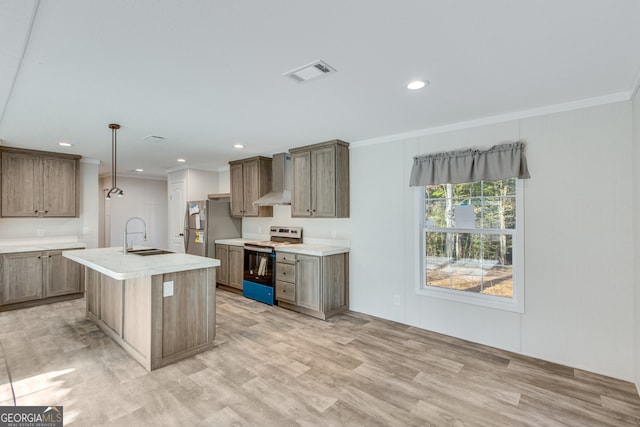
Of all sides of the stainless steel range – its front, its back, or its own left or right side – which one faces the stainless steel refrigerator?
right

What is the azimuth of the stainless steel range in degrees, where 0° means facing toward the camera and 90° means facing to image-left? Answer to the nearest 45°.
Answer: approximately 45°

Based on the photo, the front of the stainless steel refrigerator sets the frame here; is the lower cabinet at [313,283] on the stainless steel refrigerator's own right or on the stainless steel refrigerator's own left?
on the stainless steel refrigerator's own left

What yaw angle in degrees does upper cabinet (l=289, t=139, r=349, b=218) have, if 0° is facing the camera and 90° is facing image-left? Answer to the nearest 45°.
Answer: approximately 45°

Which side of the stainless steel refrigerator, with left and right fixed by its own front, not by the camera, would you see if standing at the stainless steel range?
left

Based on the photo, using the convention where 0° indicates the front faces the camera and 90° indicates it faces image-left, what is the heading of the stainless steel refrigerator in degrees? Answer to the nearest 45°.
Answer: approximately 45°

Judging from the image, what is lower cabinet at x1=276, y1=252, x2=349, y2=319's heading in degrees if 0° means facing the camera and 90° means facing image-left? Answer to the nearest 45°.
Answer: approximately 45°

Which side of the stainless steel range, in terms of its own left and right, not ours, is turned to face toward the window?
left

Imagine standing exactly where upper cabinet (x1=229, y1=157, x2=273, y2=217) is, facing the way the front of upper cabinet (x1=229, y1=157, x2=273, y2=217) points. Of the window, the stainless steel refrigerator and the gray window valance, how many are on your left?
2

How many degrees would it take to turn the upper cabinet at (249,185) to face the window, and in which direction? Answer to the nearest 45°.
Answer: approximately 90° to its left

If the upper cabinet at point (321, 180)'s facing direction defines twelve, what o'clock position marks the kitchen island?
The kitchen island is roughly at 12 o'clock from the upper cabinet.

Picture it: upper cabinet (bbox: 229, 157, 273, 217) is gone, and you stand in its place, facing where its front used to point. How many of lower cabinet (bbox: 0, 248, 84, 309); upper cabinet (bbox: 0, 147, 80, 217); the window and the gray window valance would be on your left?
2
